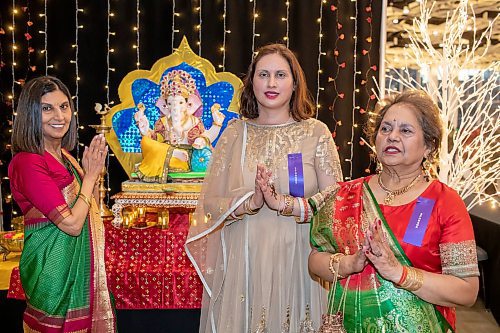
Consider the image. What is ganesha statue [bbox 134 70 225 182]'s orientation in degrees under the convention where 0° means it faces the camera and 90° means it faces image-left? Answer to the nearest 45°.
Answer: approximately 0°

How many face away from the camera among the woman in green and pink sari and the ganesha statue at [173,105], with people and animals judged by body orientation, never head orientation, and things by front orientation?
0

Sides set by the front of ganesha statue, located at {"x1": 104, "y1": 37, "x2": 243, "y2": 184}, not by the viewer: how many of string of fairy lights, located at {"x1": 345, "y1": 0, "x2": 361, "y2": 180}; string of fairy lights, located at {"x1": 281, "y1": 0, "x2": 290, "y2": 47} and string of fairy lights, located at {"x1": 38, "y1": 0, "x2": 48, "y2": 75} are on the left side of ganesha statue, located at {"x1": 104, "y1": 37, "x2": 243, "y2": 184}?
2

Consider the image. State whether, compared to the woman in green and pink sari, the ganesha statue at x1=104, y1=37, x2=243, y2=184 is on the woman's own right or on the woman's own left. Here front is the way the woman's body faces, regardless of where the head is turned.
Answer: on the woman's own left

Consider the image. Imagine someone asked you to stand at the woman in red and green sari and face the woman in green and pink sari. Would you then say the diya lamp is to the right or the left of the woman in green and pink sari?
right

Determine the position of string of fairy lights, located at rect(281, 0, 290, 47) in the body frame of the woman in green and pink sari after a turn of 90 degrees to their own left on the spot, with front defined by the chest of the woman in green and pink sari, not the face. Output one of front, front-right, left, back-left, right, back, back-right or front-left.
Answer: front
